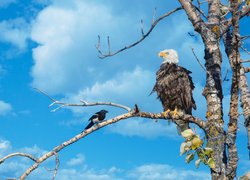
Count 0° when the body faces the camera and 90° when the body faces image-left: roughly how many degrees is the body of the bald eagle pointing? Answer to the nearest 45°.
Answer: approximately 45°
